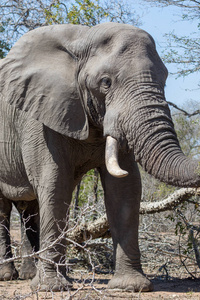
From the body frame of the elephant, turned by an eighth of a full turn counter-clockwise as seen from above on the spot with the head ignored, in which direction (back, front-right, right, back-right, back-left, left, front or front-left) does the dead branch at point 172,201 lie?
front-left

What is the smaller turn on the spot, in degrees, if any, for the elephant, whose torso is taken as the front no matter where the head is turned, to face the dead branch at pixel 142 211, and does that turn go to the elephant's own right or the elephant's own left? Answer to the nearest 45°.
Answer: approximately 90° to the elephant's own left

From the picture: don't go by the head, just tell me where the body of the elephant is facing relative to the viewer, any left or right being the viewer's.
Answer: facing the viewer and to the right of the viewer
